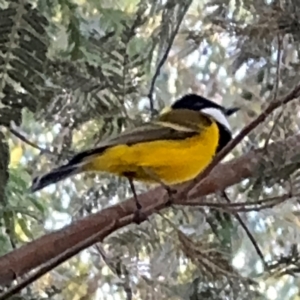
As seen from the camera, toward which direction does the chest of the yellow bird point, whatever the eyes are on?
to the viewer's right
